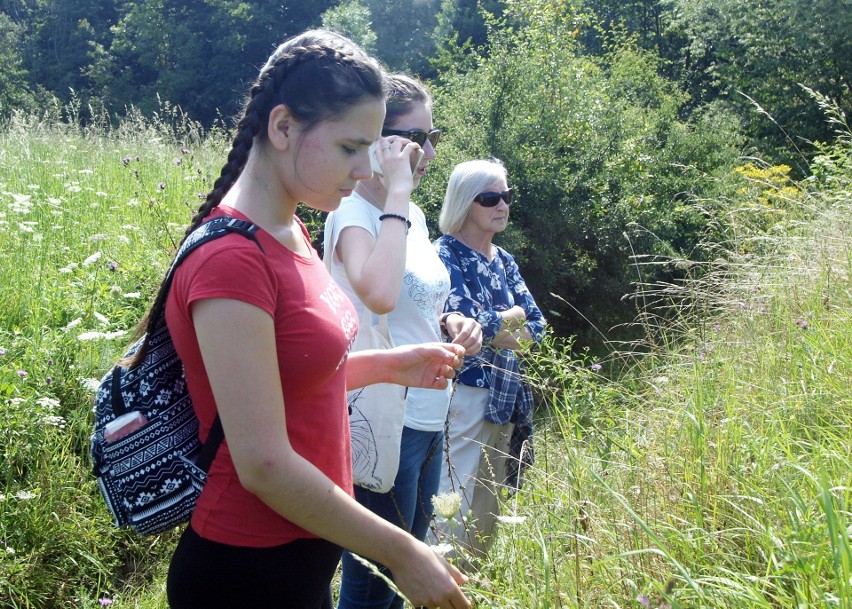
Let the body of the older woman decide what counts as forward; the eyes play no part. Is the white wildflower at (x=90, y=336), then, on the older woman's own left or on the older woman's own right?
on the older woman's own right

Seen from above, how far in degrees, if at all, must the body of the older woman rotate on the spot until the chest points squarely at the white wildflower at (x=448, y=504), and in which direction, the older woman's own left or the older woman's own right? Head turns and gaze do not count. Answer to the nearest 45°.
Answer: approximately 45° to the older woman's own right

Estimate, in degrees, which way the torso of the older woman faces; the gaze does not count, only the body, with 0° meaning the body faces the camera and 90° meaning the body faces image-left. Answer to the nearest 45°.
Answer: approximately 315°

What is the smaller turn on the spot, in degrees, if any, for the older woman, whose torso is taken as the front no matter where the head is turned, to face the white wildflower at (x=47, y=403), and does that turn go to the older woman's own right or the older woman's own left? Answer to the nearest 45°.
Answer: approximately 135° to the older woman's own right

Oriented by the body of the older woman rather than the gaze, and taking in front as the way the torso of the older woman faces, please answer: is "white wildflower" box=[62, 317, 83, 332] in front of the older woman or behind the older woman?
behind

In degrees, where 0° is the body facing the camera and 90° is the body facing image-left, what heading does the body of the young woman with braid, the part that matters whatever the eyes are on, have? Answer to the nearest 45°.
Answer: approximately 270°

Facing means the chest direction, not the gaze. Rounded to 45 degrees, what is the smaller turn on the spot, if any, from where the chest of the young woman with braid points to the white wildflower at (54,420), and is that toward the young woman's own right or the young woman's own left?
approximately 135° to the young woman's own left

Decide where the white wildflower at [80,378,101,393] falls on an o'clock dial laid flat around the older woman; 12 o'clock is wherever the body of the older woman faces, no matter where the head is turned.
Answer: The white wildflower is roughly at 4 o'clock from the older woman.

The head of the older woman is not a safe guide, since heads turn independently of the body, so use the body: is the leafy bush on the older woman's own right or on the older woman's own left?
on the older woman's own left

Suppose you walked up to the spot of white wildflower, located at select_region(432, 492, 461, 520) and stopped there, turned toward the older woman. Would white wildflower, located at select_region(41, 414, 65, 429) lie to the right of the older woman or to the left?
left

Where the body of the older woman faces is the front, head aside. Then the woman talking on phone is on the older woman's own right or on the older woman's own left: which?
on the older woman's own right
